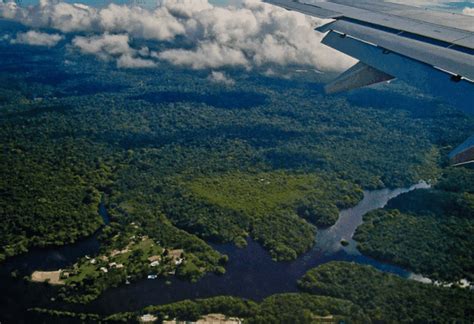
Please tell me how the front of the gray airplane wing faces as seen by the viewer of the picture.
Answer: facing away from the viewer and to the right of the viewer
